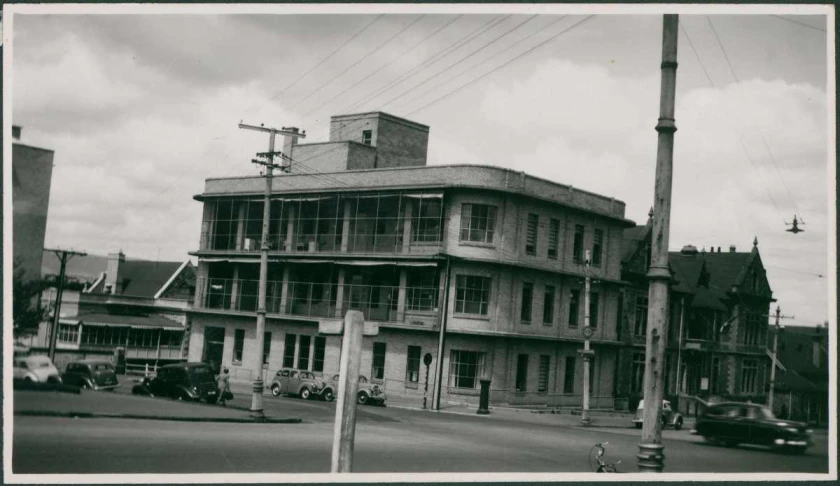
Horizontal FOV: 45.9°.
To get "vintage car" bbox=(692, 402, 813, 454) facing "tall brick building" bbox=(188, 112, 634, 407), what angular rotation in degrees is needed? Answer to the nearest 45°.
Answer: approximately 180°

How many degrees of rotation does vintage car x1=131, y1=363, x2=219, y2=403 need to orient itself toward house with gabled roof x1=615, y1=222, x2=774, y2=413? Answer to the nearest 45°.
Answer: approximately 135° to its right

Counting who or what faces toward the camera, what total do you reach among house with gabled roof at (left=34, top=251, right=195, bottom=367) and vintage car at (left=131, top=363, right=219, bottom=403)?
1

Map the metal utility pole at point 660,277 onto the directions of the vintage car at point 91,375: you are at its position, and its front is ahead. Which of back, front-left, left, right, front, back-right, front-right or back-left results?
back
